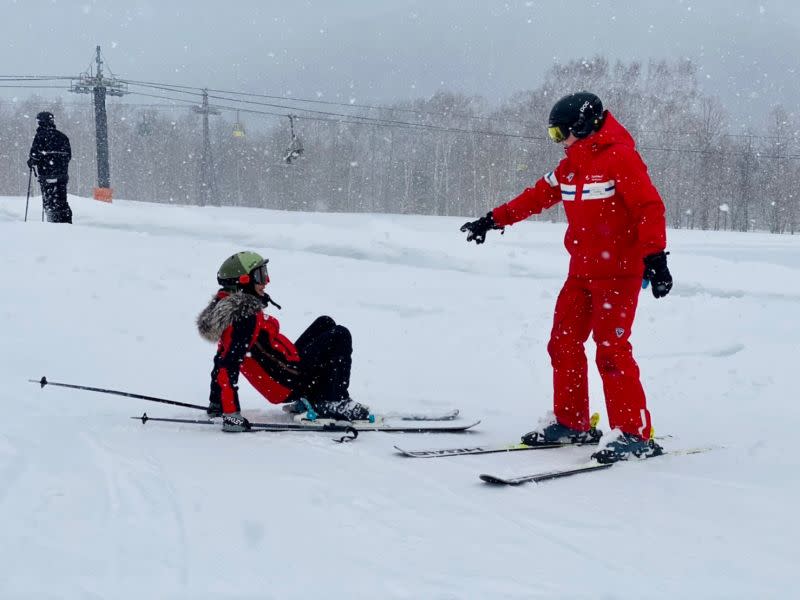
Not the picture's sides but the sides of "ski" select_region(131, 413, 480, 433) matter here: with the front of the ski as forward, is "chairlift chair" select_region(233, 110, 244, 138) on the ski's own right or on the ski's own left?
on the ski's own left

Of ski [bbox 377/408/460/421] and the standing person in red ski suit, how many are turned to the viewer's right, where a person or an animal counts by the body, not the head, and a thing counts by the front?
1

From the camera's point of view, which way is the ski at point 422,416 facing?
to the viewer's right

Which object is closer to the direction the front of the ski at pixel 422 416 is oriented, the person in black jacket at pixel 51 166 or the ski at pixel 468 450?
the ski

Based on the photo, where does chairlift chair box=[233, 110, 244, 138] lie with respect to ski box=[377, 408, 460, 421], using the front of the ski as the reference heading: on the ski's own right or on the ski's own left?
on the ski's own left

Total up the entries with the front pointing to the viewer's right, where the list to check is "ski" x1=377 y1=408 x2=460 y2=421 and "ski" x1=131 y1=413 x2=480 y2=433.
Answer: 2

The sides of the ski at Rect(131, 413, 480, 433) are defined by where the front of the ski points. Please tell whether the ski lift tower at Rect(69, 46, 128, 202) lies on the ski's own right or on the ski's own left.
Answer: on the ski's own left

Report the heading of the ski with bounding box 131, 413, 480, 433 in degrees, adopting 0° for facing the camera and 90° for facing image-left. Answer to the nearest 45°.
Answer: approximately 270°

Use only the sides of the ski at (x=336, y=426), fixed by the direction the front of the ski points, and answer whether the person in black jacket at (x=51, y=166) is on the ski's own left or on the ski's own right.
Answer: on the ski's own left

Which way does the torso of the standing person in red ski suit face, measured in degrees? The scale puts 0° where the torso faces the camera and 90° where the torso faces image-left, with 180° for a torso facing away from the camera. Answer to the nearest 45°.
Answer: approximately 45°

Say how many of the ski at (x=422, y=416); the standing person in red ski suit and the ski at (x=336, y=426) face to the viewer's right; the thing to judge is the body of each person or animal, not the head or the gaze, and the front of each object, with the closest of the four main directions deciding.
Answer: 2
